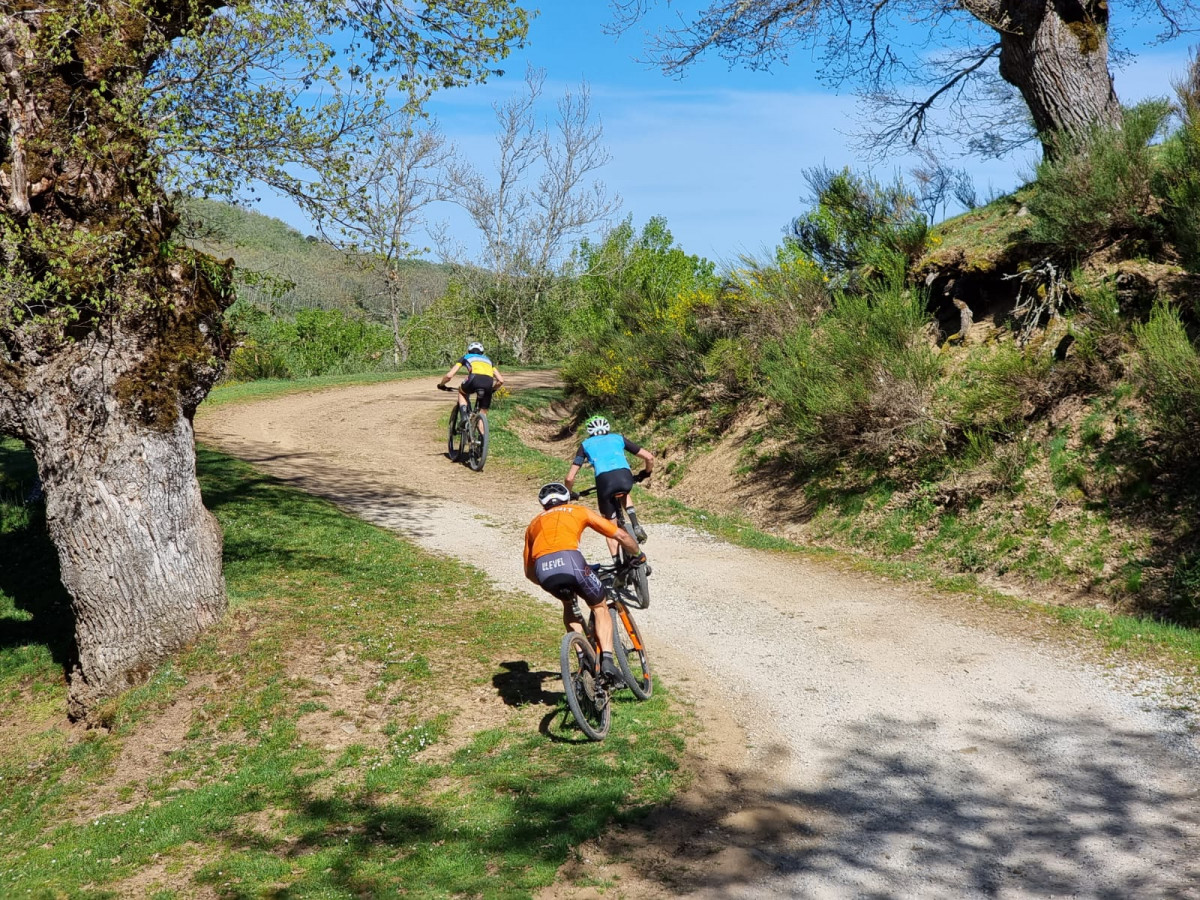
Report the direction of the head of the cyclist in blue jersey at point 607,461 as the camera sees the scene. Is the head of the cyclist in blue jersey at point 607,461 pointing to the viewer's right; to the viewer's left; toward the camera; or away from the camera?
away from the camera

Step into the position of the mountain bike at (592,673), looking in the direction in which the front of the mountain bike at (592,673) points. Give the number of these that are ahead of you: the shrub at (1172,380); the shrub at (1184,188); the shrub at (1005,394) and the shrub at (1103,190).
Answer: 4

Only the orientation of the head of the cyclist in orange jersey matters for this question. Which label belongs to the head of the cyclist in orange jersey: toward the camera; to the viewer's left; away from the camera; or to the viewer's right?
away from the camera

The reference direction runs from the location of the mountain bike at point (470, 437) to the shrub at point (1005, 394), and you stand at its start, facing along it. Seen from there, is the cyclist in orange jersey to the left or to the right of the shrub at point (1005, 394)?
right

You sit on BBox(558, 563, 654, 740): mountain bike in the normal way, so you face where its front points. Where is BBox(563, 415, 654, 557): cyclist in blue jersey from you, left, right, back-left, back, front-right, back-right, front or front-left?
front-left

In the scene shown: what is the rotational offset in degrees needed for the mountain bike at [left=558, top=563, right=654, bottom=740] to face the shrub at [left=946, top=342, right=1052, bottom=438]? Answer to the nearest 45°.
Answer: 0° — it already faces it

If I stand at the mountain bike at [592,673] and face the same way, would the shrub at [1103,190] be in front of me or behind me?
in front

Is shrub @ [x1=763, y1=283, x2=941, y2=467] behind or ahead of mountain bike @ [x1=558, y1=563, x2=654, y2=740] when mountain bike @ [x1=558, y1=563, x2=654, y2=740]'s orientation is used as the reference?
ahead

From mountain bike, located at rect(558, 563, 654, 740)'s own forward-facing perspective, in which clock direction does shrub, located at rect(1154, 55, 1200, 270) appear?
The shrub is roughly at 12 o'clock from the mountain bike.

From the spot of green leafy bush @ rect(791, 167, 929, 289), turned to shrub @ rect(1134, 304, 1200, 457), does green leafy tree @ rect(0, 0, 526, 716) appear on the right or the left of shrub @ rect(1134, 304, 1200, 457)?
right

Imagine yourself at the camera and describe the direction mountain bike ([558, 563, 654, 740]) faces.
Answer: facing away from the viewer and to the right of the viewer

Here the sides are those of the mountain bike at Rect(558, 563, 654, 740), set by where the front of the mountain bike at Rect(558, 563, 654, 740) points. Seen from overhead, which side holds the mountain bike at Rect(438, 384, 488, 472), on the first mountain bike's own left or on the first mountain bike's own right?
on the first mountain bike's own left

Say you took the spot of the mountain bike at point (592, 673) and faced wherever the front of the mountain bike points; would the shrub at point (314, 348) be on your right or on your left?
on your left
